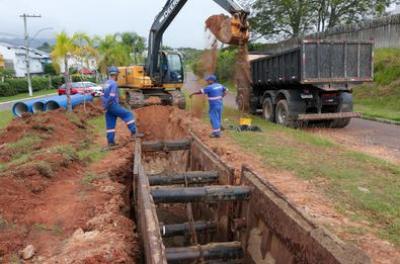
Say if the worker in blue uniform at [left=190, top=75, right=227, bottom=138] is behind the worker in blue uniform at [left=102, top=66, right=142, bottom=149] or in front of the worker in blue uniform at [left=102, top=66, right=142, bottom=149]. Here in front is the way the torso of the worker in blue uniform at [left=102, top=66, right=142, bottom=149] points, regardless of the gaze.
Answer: in front

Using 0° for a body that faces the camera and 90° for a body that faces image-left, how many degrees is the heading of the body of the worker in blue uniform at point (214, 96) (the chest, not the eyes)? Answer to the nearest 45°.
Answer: approximately 135°

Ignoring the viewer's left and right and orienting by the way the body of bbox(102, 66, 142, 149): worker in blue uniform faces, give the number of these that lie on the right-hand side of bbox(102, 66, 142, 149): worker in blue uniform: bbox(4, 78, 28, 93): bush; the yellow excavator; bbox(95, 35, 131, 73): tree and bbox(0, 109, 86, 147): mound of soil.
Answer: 0

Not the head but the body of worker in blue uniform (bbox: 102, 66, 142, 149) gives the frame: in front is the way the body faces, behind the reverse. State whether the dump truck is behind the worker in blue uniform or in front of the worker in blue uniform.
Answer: in front

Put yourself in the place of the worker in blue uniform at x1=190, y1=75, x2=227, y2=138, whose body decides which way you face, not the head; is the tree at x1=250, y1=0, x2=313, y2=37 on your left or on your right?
on your right

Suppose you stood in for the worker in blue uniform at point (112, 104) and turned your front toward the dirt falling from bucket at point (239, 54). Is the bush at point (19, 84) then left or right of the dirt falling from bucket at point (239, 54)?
left

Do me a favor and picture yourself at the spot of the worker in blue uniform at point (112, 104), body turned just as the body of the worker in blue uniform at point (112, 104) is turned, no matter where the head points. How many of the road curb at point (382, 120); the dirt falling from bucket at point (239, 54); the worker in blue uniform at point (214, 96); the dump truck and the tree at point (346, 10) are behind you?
0

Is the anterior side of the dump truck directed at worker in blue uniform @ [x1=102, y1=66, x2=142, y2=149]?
no

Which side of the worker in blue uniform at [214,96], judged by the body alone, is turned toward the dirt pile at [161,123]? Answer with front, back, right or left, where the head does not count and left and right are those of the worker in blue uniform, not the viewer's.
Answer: front

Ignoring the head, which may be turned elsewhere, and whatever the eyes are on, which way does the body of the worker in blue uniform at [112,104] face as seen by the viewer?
to the viewer's right
